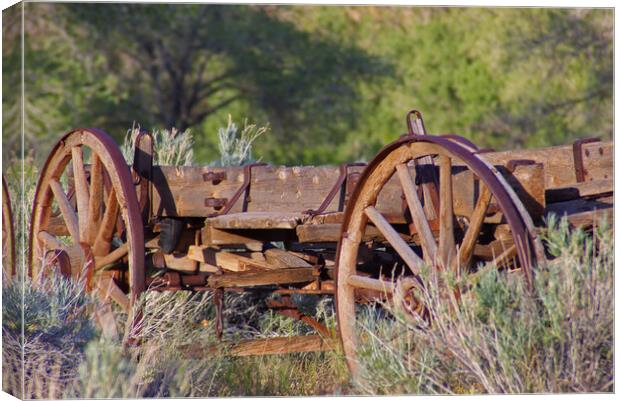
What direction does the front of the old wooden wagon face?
to the viewer's left
